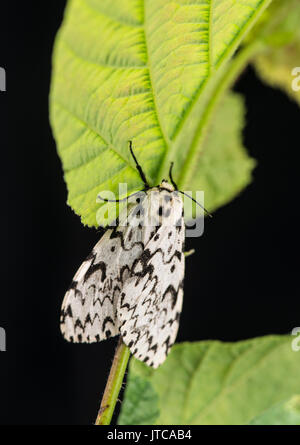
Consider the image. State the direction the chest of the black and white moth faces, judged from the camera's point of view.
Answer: away from the camera
